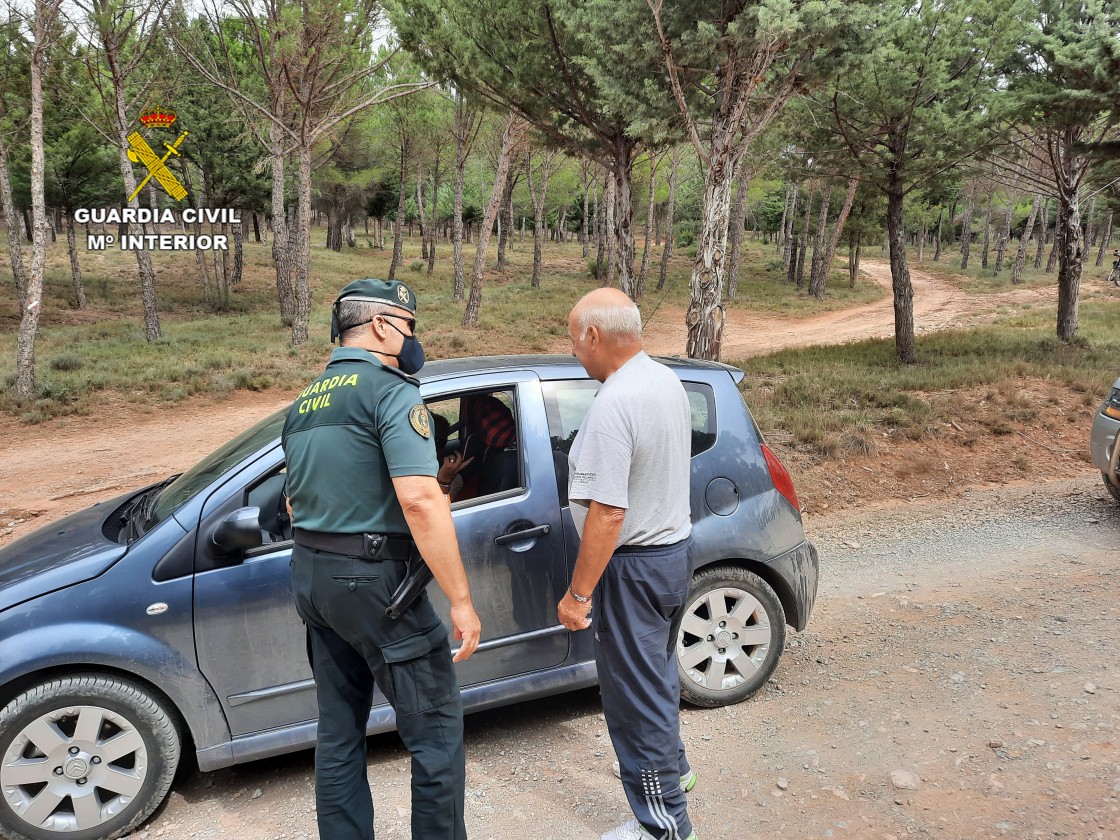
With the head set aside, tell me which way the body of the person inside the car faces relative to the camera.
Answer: to the viewer's left

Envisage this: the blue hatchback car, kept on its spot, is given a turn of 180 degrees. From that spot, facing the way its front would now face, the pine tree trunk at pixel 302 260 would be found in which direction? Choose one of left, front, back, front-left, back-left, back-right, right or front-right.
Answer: left

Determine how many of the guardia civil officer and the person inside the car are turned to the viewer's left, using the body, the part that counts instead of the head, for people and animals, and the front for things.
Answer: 1

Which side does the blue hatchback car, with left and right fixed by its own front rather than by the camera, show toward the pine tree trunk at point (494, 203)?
right

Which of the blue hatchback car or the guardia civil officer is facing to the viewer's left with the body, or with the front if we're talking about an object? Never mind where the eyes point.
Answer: the blue hatchback car

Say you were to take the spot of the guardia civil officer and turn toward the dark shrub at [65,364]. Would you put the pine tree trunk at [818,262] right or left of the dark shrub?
right

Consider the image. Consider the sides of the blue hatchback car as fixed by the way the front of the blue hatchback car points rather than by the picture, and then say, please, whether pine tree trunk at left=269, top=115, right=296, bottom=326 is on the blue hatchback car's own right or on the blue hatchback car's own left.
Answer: on the blue hatchback car's own right

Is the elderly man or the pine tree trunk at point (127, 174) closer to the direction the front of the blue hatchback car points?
the pine tree trunk

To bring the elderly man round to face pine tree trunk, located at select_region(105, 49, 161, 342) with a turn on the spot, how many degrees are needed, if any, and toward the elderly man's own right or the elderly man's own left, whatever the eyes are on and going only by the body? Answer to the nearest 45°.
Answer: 0° — they already face it

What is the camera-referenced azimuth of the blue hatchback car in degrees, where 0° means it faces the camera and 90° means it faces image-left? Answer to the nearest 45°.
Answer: approximately 90°

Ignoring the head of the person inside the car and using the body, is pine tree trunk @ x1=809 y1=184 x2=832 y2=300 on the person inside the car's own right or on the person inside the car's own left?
on the person inside the car's own right

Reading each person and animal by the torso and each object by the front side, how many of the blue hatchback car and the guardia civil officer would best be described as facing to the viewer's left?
1

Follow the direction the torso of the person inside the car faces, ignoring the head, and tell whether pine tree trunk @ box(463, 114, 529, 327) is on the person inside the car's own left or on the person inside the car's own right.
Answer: on the person inside the car's own right

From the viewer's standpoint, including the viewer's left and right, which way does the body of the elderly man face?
facing away from the viewer and to the left of the viewer

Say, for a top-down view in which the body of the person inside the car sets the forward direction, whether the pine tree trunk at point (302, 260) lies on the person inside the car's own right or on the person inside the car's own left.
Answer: on the person inside the car's own right
